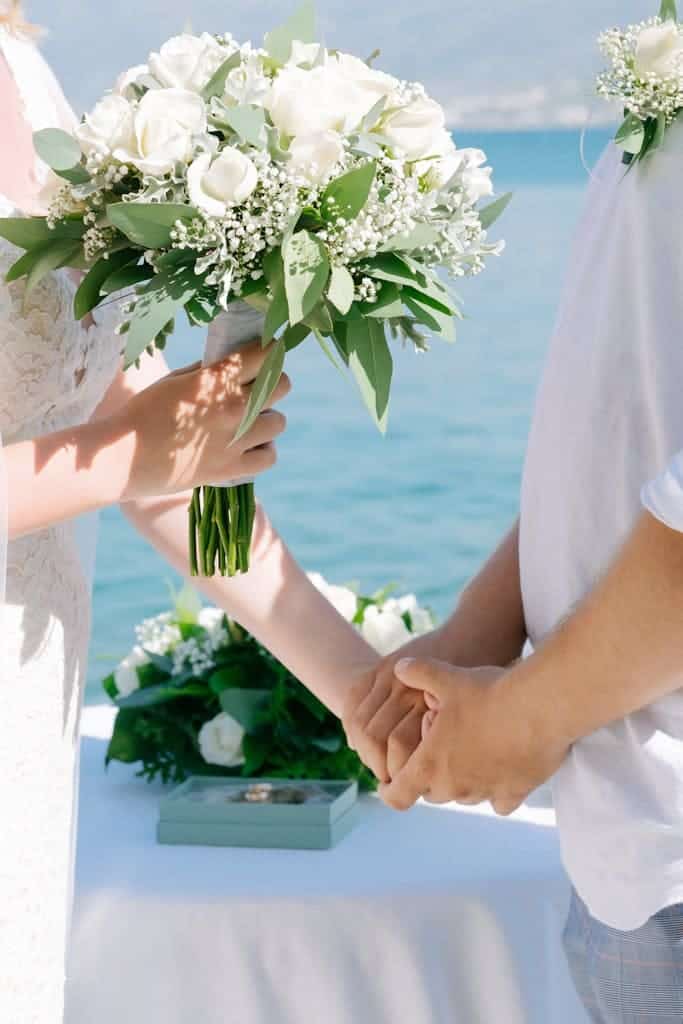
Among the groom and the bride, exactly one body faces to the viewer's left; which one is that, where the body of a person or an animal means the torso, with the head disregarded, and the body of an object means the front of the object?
the groom

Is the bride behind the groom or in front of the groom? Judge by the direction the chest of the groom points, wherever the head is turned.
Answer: in front

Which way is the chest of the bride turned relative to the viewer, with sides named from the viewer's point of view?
facing to the right of the viewer

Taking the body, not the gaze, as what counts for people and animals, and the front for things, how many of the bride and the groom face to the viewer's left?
1

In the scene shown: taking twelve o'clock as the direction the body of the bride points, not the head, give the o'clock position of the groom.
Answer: The groom is roughly at 1 o'clock from the bride.

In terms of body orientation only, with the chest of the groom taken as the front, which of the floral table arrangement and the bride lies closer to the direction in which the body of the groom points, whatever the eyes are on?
the bride

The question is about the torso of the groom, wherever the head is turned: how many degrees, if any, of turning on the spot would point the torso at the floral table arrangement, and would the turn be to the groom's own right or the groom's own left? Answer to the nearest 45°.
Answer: approximately 45° to the groom's own right

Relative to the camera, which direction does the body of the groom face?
to the viewer's left

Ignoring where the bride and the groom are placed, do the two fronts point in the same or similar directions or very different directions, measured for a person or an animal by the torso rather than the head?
very different directions
